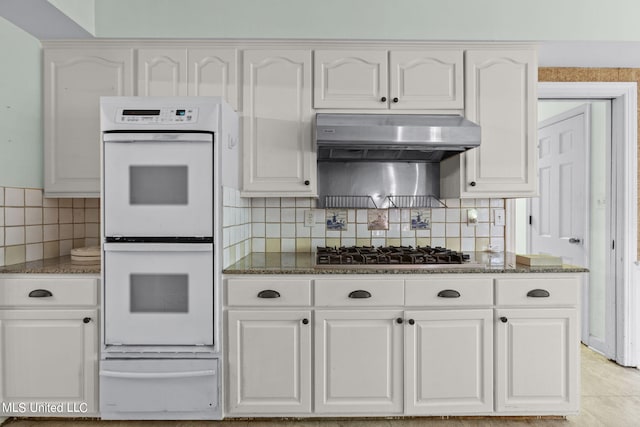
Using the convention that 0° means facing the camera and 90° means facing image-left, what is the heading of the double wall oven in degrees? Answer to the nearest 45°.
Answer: approximately 0°

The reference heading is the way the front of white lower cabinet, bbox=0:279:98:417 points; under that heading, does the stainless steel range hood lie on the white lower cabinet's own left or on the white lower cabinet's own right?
on the white lower cabinet's own left

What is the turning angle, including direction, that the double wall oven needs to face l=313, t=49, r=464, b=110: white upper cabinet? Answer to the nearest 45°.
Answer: approximately 90° to its left

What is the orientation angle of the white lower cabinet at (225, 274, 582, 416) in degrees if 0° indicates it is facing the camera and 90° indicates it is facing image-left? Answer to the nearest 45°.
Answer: approximately 0°
